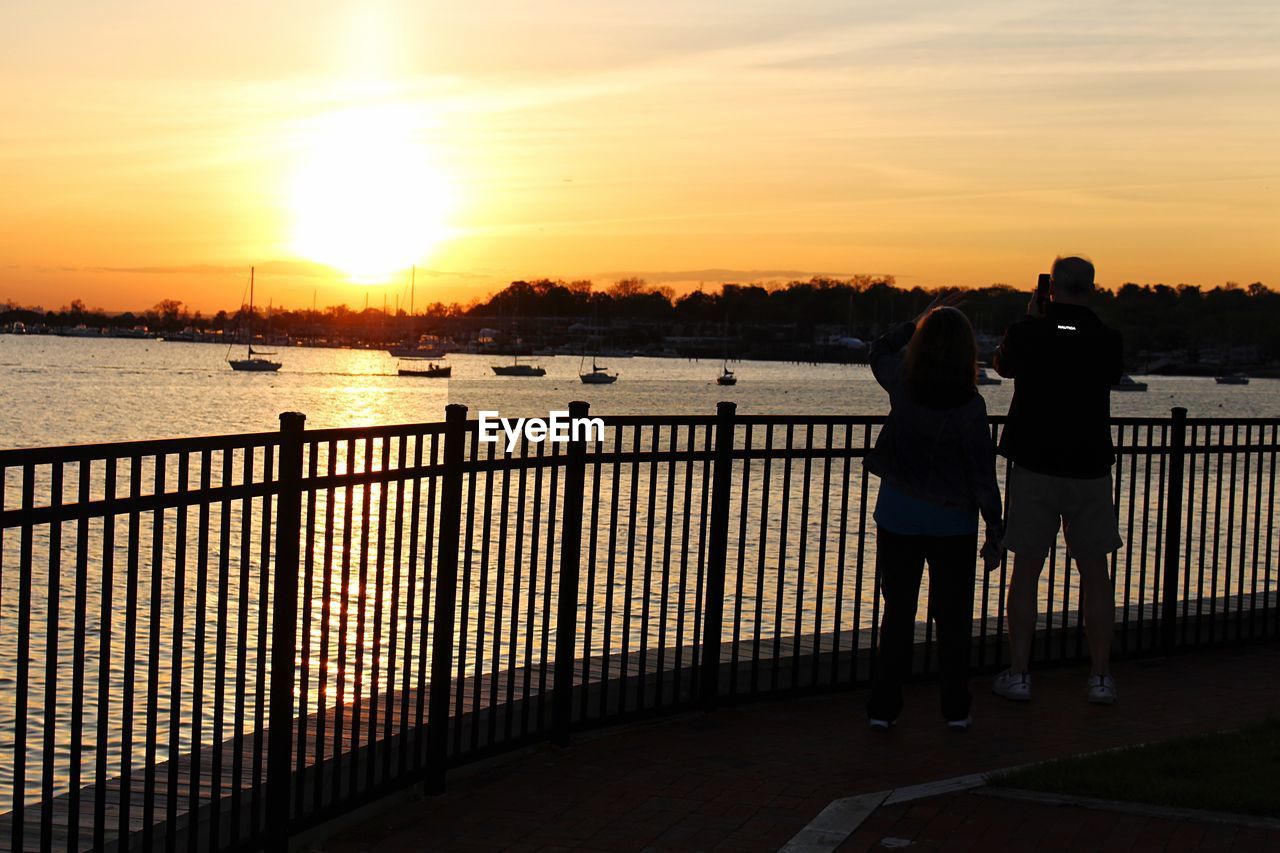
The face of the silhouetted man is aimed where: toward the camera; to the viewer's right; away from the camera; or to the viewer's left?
away from the camera

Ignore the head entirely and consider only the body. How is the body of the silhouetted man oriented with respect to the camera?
away from the camera

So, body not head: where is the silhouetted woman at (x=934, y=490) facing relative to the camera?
away from the camera

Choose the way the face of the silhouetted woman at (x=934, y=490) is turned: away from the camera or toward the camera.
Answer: away from the camera

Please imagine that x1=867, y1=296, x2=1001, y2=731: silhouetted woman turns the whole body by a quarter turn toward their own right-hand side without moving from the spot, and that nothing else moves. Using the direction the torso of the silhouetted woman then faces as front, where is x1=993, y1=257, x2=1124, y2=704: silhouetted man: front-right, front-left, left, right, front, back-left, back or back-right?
front-left
